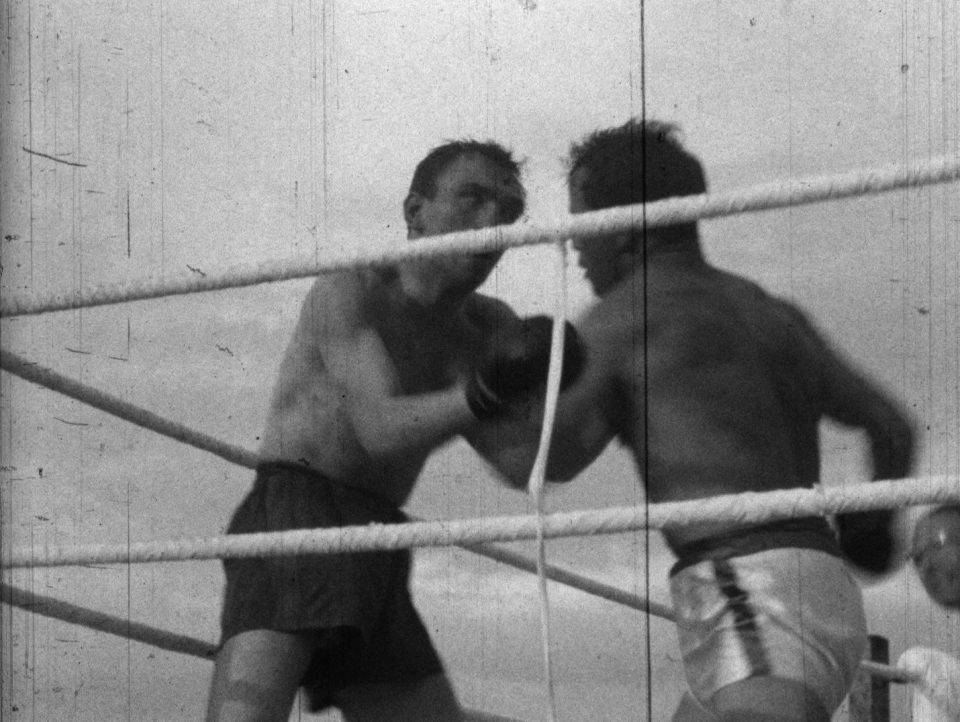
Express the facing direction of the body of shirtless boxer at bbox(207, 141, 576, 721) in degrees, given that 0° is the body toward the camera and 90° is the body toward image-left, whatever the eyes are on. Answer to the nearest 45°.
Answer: approximately 315°

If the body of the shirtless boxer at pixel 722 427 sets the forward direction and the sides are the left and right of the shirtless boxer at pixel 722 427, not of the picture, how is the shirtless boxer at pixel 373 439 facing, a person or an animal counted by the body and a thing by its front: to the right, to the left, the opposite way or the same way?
the opposite way

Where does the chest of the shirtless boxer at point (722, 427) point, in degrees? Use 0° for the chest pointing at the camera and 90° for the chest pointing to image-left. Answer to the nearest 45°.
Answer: approximately 135°
